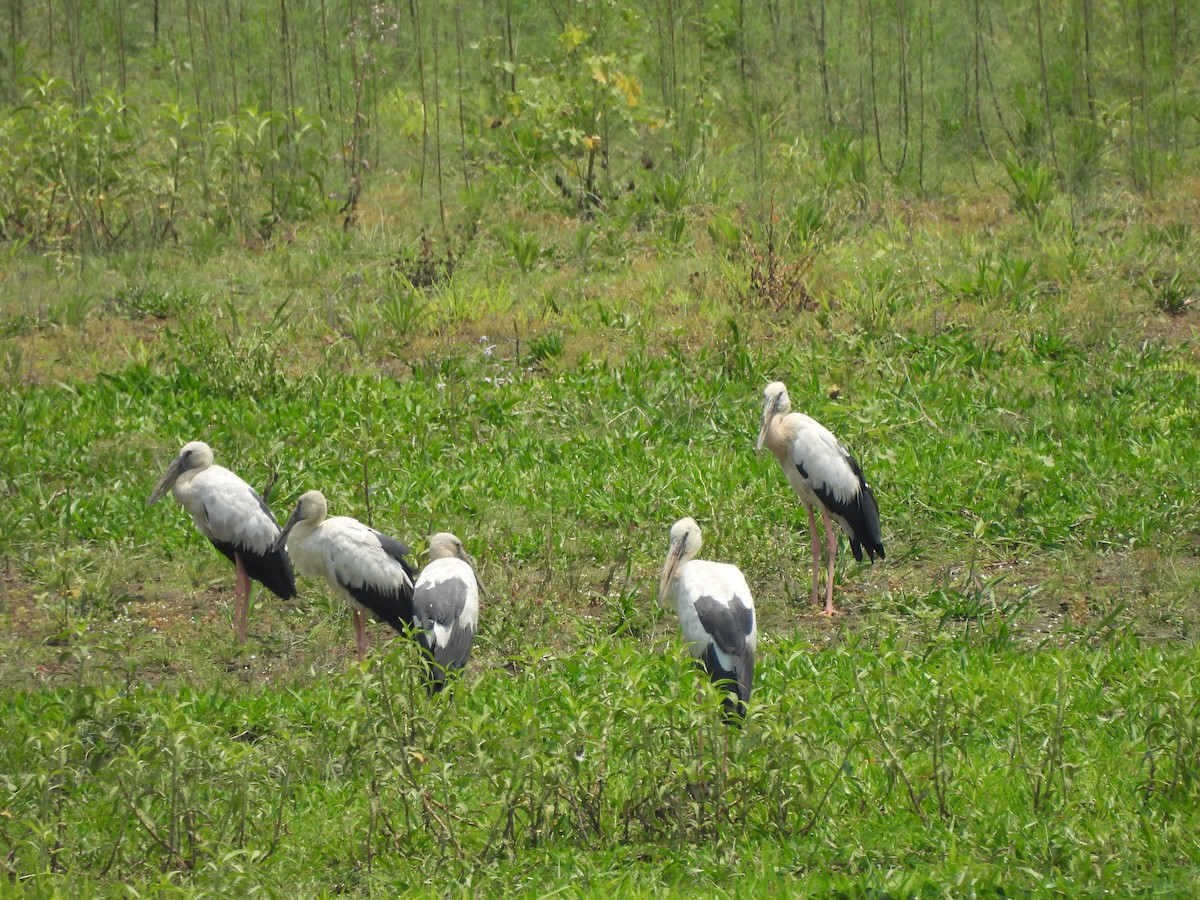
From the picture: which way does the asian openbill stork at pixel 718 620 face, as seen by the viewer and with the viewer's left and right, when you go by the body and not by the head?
facing away from the viewer and to the left of the viewer

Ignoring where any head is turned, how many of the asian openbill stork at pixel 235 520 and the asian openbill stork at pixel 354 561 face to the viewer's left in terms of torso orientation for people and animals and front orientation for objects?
2

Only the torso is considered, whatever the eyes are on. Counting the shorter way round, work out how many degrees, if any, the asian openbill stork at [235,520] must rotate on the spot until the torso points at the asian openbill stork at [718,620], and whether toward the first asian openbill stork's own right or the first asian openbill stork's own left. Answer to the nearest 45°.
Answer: approximately 135° to the first asian openbill stork's own left

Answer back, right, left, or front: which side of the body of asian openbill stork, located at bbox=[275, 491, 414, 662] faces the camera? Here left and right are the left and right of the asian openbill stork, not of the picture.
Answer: left

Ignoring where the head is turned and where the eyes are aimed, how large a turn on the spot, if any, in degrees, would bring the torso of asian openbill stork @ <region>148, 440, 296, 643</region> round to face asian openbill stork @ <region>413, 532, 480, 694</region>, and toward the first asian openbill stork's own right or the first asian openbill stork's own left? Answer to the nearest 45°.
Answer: approximately 135° to the first asian openbill stork's own left

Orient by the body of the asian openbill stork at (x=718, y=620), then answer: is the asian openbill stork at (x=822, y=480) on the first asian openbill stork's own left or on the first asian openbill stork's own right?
on the first asian openbill stork's own right

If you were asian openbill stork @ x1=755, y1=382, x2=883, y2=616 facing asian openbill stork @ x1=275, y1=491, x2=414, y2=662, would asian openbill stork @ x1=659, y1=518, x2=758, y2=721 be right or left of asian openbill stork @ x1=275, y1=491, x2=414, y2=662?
left

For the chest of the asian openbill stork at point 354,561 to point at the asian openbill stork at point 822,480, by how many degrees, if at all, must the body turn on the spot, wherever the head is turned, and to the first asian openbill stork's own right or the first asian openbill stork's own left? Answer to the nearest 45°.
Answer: approximately 180°

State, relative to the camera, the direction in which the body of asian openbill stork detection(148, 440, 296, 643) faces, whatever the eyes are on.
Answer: to the viewer's left
